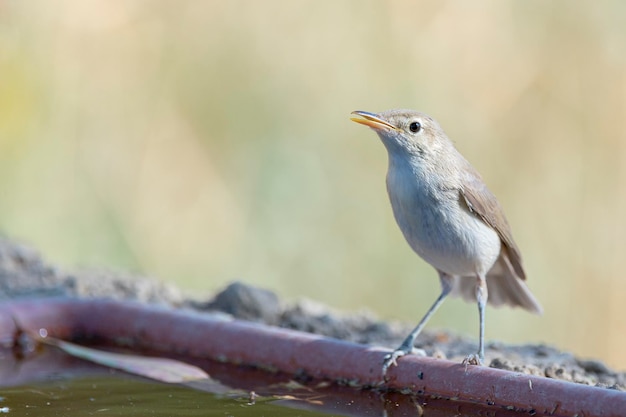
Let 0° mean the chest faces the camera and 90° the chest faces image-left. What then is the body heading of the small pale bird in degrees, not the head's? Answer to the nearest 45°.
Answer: approximately 45°
